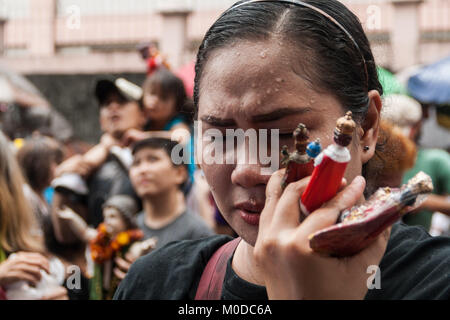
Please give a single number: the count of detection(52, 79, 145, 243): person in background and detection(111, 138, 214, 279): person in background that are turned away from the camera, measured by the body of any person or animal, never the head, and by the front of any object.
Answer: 0

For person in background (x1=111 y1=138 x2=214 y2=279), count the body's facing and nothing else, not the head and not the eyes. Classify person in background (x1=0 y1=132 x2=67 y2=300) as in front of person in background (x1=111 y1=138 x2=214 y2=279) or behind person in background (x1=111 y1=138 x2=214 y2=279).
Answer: in front

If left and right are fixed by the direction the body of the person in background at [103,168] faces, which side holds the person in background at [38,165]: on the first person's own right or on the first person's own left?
on the first person's own right

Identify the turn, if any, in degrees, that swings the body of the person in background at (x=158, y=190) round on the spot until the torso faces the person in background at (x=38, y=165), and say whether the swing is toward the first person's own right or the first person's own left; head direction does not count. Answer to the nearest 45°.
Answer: approximately 90° to the first person's own right

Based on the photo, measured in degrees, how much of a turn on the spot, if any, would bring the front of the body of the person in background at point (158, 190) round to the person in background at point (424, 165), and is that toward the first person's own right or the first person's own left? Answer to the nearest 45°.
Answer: approximately 135° to the first person's own left
